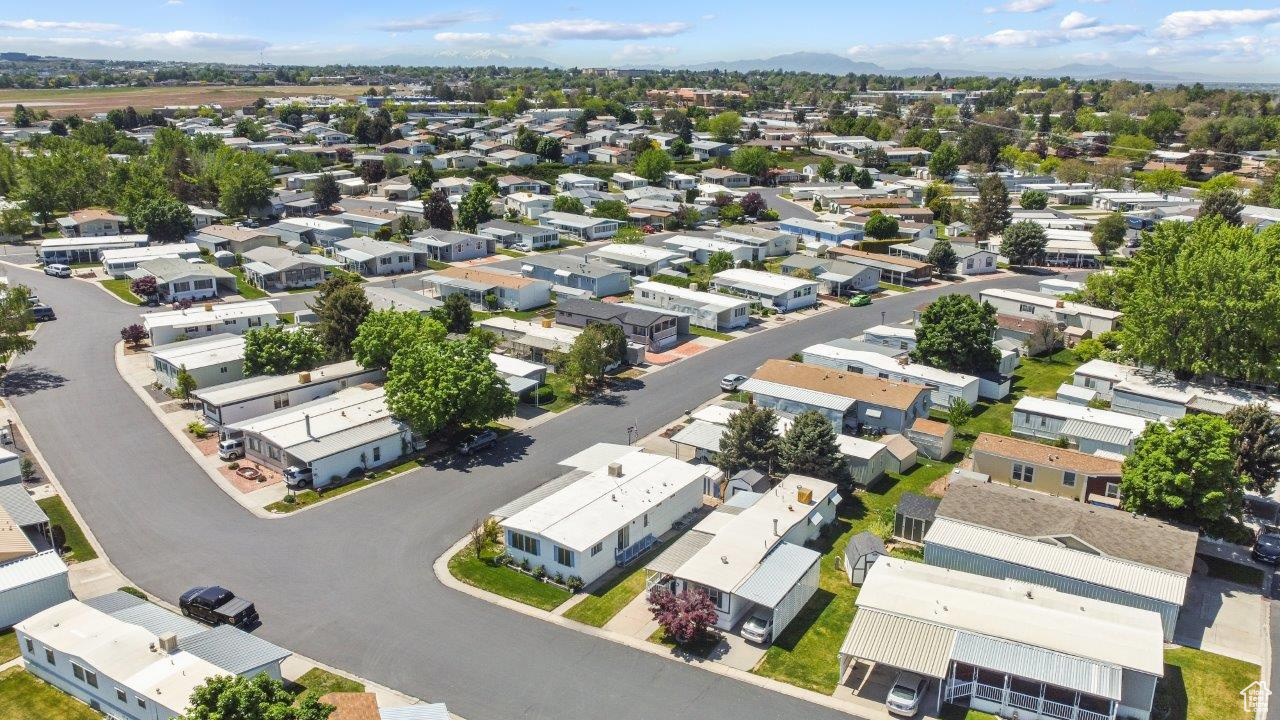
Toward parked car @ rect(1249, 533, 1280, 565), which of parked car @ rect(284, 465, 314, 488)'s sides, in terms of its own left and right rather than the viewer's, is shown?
right

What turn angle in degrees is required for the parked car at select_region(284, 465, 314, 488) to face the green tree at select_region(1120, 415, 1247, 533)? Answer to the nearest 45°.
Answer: approximately 90° to its right

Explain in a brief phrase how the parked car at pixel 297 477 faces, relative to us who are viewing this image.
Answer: facing away from the viewer and to the right of the viewer

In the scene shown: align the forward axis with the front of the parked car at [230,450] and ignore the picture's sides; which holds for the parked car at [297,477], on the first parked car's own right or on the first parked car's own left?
on the first parked car's own right

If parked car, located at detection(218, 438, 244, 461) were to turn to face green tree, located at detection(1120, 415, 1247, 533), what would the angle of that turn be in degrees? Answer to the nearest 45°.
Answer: approximately 90° to its right

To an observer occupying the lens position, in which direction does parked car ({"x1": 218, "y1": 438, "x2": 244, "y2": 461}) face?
facing away from the viewer and to the right of the viewer
